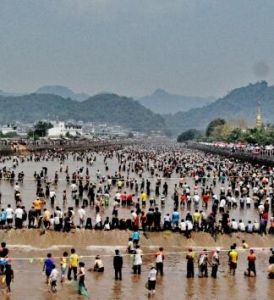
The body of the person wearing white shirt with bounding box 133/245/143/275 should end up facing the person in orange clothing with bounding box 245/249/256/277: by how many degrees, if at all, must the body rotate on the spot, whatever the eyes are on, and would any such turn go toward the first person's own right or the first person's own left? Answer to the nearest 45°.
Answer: approximately 90° to the first person's own right

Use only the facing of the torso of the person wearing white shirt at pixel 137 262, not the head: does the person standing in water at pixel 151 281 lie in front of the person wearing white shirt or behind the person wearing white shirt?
behind

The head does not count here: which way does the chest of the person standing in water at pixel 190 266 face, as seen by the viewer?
away from the camera

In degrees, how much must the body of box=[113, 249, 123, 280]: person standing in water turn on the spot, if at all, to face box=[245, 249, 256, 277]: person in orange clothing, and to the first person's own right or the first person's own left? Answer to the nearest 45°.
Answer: approximately 90° to the first person's own right

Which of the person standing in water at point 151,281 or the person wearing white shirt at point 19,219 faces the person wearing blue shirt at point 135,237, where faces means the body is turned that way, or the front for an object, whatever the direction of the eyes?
the person standing in water

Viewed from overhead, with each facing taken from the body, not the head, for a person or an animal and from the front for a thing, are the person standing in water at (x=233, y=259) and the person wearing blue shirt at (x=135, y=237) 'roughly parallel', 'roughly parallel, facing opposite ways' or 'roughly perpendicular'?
roughly parallel

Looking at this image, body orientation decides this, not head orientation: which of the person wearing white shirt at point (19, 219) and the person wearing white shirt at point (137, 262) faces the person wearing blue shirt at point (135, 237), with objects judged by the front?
the person wearing white shirt at point (137, 262)

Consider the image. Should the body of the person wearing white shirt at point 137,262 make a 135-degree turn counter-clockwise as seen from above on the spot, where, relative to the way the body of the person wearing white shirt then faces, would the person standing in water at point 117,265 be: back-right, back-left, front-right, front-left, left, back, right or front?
front

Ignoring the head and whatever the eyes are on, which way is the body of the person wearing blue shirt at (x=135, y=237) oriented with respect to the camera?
away from the camera

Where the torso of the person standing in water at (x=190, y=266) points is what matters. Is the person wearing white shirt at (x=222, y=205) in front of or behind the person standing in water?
in front

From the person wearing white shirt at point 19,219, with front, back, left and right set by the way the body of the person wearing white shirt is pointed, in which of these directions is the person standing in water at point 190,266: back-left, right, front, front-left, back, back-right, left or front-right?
back-right

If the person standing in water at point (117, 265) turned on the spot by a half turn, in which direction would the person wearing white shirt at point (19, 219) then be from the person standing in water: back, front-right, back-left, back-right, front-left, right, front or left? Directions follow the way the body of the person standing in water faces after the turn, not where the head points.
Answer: back-right

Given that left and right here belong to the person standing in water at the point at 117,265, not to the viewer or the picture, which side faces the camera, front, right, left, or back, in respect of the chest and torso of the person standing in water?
back

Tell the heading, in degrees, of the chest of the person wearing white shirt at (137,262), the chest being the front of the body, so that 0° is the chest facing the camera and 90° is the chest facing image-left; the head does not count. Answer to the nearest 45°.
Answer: approximately 180°

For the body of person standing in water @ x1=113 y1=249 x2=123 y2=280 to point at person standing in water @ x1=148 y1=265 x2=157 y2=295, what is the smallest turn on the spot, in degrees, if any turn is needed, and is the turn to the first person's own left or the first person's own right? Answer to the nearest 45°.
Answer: approximately 135° to the first person's own right

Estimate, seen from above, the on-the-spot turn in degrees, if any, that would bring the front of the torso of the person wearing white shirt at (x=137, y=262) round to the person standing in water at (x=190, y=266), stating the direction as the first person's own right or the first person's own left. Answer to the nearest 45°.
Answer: approximately 90° to the first person's own right

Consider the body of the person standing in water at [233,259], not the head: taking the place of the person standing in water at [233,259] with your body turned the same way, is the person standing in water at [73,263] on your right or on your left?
on your left

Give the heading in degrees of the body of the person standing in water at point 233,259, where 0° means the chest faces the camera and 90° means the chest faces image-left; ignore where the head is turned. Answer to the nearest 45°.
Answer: approximately 180°

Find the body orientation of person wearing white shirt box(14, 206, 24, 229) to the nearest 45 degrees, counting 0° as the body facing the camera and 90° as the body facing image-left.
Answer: approximately 180°
